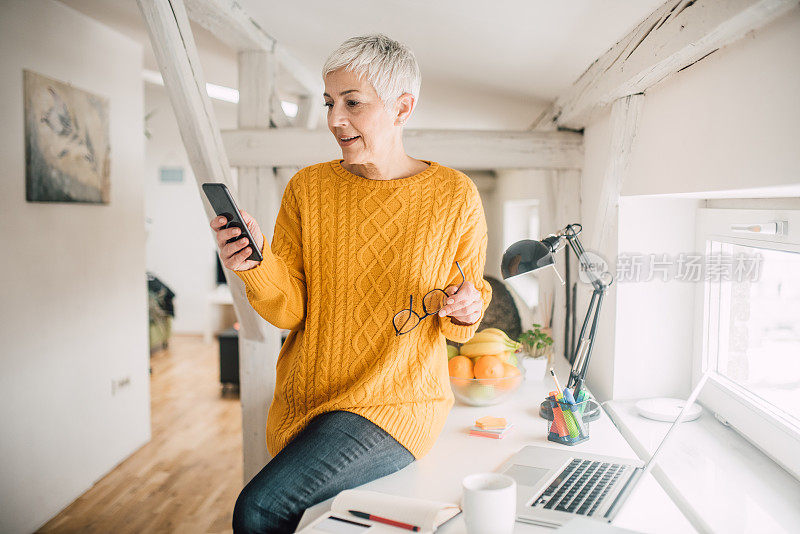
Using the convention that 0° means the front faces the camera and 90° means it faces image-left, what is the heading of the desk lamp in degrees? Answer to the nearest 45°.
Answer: approximately 90°

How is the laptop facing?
to the viewer's left

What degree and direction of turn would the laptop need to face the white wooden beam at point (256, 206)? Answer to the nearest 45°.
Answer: approximately 45° to its right

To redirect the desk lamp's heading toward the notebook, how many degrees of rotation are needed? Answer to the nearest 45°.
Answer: approximately 45° to its left

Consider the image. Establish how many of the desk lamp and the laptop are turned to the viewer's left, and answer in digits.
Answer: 2

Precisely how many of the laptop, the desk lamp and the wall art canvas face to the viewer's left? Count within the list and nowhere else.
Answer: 2

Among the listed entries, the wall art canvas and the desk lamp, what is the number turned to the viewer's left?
1
